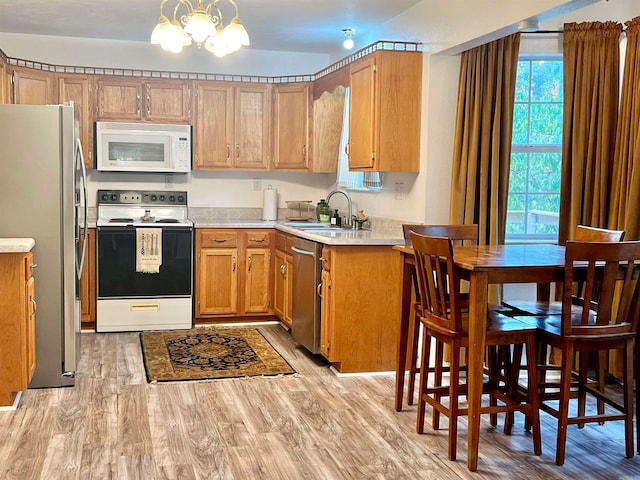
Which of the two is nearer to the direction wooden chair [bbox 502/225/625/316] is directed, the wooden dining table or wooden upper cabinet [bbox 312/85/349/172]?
the wooden dining table

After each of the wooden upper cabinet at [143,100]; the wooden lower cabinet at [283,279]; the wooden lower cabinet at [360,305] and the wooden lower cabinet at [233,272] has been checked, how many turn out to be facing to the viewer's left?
2

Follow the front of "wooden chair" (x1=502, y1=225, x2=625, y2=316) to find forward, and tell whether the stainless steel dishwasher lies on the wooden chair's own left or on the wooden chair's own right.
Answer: on the wooden chair's own right

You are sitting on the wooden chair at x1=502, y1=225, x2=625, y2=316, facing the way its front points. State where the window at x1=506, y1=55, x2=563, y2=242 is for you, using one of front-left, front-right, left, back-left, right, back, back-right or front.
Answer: back-right

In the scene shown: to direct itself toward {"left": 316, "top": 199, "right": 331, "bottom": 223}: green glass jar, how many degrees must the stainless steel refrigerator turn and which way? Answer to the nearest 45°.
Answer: approximately 45° to its left

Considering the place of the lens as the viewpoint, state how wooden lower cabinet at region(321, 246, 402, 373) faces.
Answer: facing to the left of the viewer

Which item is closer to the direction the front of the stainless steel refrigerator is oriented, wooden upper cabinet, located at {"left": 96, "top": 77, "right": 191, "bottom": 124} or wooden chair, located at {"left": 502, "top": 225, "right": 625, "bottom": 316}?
the wooden chair

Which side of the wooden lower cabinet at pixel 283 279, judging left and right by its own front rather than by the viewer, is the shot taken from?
left

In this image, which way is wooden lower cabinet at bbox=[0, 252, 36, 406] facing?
to the viewer's right

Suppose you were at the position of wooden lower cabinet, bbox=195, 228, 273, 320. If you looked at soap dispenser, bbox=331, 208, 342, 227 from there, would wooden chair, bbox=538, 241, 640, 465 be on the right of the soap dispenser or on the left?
right
